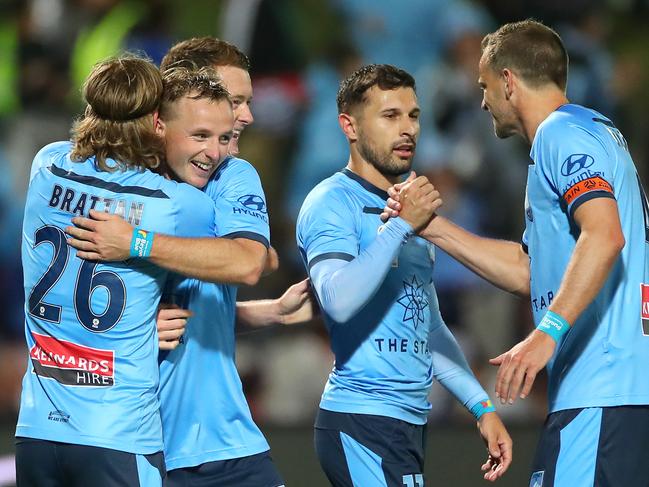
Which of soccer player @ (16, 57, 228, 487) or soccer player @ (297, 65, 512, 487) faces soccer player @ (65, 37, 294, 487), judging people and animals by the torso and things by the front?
soccer player @ (16, 57, 228, 487)

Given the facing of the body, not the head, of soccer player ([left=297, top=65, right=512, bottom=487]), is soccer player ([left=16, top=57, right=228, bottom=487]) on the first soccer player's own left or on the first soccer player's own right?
on the first soccer player's own right

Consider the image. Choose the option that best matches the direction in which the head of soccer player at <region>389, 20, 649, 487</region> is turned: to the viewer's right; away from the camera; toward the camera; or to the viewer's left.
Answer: to the viewer's left

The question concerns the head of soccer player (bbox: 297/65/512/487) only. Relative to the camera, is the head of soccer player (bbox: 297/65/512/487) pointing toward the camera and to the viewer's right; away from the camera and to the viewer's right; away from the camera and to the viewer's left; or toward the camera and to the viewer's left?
toward the camera and to the viewer's right

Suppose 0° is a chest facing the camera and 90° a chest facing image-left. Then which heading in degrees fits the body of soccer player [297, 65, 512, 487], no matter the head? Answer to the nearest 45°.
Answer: approximately 315°

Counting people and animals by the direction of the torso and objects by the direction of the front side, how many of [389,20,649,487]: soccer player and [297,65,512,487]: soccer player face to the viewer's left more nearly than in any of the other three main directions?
1

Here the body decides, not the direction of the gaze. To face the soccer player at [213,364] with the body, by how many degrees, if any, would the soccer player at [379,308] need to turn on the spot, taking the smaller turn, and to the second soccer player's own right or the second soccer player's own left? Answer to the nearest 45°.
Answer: approximately 90° to the second soccer player's own right

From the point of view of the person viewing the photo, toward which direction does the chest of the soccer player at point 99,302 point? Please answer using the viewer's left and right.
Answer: facing away from the viewer and to the right of the viewer

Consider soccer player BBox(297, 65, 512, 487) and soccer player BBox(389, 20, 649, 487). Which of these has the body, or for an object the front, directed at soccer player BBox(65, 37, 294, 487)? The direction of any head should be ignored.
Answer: soccer player BBox(389, 20, 649, 487)

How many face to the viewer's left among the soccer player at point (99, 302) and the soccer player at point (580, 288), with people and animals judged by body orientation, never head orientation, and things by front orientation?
1

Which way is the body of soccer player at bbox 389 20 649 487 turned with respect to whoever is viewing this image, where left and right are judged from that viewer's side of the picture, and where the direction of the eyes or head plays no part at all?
facing to the left of the viewer

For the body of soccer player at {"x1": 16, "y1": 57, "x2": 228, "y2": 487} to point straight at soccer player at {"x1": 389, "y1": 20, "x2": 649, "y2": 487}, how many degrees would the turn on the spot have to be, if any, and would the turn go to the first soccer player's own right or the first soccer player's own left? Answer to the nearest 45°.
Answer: approximately 45° to the first soccer player's own right

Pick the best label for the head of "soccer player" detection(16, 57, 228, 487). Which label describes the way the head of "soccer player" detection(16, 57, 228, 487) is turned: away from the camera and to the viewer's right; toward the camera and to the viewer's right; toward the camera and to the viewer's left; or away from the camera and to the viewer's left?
away from the camera and to the viewer's right
